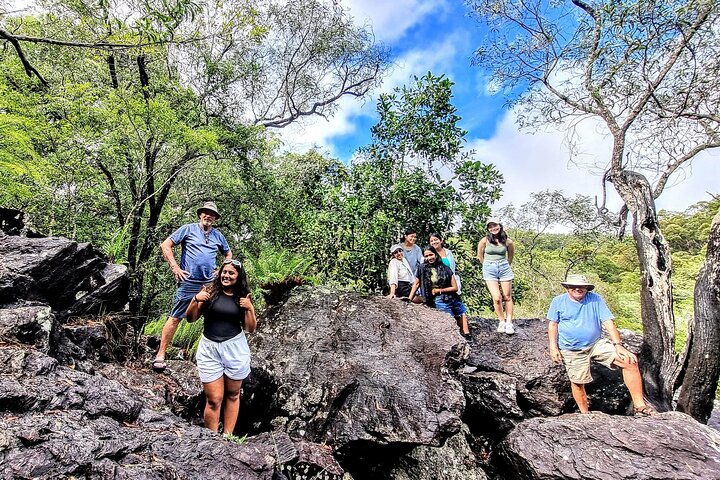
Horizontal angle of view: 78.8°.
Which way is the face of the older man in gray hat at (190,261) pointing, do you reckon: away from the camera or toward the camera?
toward the camera

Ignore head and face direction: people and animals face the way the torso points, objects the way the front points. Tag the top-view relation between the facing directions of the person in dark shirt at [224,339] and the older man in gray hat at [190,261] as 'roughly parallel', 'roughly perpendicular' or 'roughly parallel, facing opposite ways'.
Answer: roughly parallel

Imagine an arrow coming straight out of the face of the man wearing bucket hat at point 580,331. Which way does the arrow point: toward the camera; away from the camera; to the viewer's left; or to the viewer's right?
toward the camera

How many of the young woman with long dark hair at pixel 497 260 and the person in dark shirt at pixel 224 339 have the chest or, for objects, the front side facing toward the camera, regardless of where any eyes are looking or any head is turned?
2

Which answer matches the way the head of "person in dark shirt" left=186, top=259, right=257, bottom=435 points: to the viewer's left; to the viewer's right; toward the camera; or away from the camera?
toward the camera

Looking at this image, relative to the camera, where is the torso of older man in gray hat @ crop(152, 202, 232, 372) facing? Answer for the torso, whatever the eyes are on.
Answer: toward the camera

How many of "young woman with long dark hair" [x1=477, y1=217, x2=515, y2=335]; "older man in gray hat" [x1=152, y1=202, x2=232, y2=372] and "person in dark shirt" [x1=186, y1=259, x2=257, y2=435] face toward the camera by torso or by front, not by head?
3

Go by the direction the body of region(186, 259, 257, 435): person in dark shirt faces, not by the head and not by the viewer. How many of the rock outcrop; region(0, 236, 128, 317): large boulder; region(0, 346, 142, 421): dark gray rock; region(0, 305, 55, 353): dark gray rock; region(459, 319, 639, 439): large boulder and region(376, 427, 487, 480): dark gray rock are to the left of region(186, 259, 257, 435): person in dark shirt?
3

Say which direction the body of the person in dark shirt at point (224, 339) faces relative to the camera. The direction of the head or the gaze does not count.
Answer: toward the camera

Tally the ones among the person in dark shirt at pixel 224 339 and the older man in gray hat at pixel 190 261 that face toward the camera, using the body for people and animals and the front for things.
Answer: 2

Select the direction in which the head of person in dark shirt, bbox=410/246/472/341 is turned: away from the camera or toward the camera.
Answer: toward the camera

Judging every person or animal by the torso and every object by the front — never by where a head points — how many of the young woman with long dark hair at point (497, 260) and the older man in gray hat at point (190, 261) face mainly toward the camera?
2

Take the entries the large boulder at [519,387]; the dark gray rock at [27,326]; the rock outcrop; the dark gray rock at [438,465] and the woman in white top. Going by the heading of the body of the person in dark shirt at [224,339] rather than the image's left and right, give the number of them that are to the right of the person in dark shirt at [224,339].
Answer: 1
